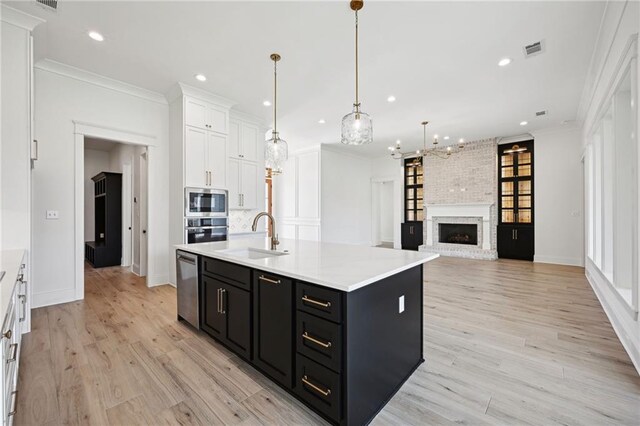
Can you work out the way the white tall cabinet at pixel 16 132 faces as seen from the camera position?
facing to the right of the viewer

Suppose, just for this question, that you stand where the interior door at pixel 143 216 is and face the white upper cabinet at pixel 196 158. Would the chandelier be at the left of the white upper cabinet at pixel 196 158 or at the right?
left

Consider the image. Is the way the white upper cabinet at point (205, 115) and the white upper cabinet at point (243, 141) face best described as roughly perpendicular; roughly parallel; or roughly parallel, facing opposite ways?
roughly parallel

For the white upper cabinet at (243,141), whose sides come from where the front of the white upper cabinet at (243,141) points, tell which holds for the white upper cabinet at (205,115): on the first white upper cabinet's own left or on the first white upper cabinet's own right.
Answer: on the first white upper cabinet's own right

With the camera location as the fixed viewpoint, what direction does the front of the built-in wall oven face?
facing the viewer

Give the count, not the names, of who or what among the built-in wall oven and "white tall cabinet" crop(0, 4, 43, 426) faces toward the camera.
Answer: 1

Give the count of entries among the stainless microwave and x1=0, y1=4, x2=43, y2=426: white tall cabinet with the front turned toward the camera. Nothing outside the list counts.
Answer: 1

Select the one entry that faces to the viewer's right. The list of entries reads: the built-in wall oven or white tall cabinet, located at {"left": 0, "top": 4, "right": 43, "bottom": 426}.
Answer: the white tall cabinet

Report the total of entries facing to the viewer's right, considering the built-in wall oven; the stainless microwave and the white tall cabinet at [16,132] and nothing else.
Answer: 1

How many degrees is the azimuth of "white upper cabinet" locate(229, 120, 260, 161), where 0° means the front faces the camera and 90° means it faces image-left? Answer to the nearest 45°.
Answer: approximately 315°

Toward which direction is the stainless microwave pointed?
toward the camera
